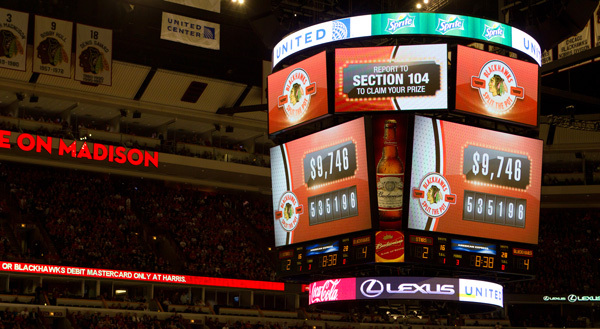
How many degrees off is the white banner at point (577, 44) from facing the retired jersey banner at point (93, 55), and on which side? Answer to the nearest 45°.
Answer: approximately 45° to its right

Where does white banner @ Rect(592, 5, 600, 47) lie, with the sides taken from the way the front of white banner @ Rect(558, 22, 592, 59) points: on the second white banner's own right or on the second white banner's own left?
on the second white banner's own left

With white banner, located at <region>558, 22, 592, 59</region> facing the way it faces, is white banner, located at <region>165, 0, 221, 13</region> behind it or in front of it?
in front

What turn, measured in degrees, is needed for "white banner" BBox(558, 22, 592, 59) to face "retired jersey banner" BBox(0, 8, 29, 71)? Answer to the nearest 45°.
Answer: approximately 45° to its right

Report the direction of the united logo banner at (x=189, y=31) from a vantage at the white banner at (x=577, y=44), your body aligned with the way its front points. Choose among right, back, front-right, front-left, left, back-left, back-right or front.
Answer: front-right
